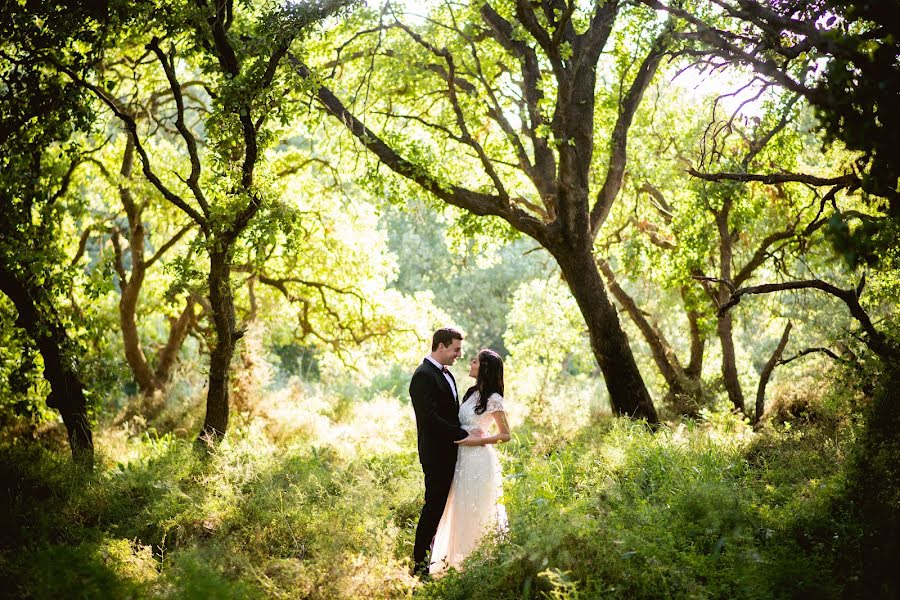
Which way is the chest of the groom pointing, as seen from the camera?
to the viewer's right

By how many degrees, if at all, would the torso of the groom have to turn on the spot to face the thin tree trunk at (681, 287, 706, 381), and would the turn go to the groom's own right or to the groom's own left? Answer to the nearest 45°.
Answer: approximately 45° to the groom's own left

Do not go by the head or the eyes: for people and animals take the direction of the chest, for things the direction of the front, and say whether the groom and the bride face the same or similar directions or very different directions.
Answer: very different directions

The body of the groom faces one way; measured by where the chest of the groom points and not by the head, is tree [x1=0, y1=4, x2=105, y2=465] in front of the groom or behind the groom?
behind

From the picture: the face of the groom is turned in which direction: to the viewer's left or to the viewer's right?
to the viewer's right

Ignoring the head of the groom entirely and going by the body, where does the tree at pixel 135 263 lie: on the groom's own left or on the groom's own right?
on the groom's own left

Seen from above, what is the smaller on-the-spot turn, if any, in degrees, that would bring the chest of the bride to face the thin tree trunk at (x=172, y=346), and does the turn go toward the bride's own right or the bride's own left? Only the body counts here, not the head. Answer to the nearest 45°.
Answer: approximately 45° to the bride's own right

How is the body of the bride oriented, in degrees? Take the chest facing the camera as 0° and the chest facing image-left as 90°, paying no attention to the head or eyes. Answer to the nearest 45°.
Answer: approximately 90°

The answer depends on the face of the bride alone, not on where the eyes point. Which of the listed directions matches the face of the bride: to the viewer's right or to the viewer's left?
to the viewer's left
